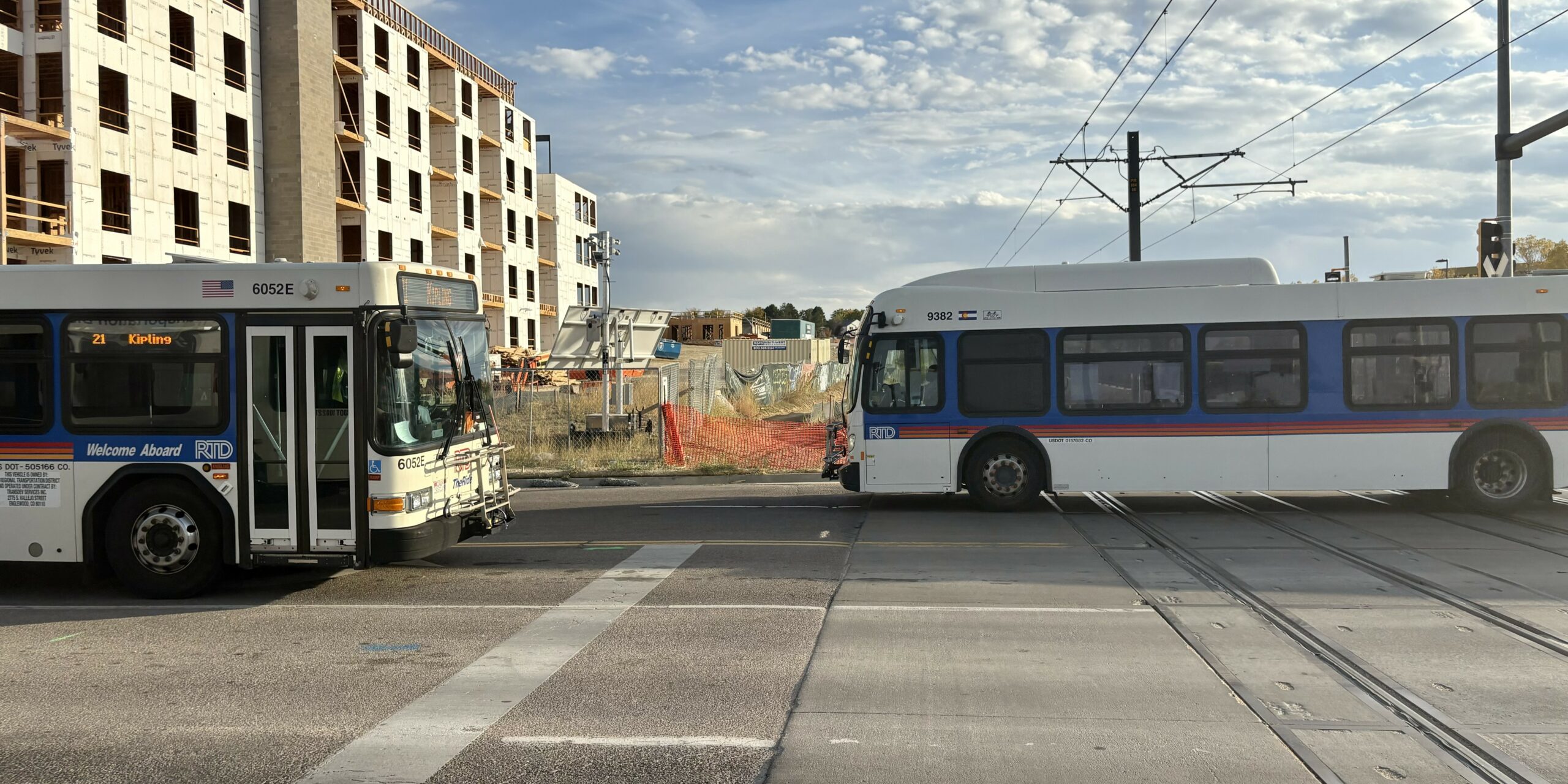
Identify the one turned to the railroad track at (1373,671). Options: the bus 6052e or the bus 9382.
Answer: the bus 6052e

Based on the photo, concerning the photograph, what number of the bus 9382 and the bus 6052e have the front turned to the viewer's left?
1

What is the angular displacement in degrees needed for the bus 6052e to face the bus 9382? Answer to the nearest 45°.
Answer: approximately 45° to its left

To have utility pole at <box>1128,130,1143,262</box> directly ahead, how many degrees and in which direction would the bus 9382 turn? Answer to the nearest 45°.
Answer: approximately 90° to its right

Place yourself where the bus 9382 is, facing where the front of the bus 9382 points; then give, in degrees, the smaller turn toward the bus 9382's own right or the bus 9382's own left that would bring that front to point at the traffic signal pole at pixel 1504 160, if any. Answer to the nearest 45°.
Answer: approximately 135° to the bus 9382's own right

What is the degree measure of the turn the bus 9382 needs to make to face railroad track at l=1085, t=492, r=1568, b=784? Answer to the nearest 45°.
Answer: approximately 90° to its left

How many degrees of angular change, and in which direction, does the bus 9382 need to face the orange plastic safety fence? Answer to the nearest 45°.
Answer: approximately 45° to its right

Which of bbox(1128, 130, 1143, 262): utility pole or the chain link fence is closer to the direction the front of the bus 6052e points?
the utility pole

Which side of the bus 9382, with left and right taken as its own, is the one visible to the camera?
left

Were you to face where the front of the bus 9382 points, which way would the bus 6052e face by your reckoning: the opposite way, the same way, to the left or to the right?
the opposite way

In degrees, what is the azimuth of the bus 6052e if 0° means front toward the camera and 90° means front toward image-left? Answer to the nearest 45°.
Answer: approximately 315°

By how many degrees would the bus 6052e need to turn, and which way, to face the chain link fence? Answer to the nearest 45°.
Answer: approximately 90° to its left
